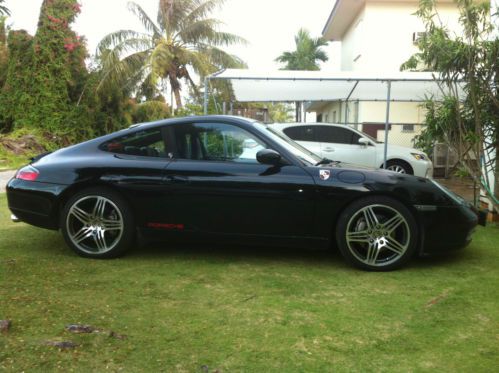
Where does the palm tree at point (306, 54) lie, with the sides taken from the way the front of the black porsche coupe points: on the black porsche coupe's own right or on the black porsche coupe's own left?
on the black porsche coupe's own left

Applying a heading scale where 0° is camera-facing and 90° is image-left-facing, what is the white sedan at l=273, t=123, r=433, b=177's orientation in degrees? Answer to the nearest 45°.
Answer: approximately 270°

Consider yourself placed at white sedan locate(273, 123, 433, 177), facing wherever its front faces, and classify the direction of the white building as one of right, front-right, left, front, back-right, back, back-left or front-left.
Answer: left

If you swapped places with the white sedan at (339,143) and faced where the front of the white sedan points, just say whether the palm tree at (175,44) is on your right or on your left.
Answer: on your left

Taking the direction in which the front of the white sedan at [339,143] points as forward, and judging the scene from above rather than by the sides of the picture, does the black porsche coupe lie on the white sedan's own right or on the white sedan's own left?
on the white sedan's own right

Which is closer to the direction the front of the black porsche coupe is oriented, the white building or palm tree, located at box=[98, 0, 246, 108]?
the white building

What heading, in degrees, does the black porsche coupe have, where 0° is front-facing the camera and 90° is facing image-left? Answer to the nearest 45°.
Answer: approximately 270°

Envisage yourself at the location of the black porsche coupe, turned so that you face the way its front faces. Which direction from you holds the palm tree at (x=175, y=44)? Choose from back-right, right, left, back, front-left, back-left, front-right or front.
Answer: left

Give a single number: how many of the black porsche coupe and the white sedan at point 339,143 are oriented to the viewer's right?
2

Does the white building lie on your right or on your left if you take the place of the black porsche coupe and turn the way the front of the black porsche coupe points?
on your left

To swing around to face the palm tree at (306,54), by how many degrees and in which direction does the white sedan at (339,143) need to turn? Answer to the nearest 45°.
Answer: approximately 90° to its left

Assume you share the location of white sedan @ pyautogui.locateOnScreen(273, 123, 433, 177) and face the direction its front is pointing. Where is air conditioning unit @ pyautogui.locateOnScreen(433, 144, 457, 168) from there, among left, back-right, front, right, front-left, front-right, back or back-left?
front-left

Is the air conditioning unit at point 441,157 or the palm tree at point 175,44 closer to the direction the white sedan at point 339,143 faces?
the air conditioning unit
